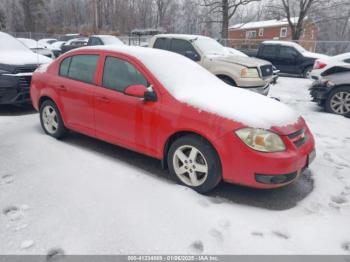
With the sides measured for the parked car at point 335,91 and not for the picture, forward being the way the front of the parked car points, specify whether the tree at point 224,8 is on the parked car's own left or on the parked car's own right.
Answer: on the parked car's own right

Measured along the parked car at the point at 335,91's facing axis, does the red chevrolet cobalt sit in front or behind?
in front

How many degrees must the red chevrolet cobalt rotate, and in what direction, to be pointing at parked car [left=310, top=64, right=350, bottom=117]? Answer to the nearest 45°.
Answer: approximately 90° to its left

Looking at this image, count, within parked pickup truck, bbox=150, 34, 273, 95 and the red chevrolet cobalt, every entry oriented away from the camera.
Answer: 0

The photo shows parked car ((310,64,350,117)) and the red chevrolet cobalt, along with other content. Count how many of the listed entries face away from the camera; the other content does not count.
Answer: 0

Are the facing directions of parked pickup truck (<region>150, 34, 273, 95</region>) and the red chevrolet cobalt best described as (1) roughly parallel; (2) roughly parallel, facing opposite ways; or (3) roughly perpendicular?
roughly parallel

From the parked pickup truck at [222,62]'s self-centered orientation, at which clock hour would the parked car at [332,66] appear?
the parked car at [332,66] is roughly at 11 o'clock from the parked pickup truck at [222,62].

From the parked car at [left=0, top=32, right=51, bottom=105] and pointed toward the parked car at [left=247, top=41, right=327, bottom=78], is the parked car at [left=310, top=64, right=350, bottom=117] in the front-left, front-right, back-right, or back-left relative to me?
front-right

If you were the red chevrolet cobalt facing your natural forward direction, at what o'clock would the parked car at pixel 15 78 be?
The parked car is roughly at 6 o'clock from the red chevrolet cobalt.

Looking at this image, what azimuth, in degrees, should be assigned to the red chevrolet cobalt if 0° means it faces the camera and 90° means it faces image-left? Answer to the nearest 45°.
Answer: approximately 315°

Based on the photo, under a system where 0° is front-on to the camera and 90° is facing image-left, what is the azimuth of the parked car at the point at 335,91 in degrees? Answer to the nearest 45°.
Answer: approximately 45°

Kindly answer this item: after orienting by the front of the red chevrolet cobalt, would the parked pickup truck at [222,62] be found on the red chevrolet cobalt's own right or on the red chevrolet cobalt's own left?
on the red chevrolet cobalt's own left

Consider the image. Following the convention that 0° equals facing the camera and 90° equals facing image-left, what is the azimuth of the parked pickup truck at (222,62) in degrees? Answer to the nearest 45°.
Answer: approximately 315°
